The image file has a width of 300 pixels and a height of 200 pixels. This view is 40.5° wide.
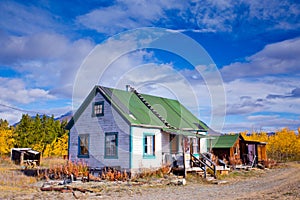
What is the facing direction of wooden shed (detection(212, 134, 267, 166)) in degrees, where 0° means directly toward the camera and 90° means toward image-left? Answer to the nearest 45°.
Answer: approximately 315°

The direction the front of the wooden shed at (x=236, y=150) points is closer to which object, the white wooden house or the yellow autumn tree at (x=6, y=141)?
the white wooden house

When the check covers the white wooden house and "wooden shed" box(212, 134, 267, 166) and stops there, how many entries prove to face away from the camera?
0

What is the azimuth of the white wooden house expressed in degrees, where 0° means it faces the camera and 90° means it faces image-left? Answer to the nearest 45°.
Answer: approximately 315°

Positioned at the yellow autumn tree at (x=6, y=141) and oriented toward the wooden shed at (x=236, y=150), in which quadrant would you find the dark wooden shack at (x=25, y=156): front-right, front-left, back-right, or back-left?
front-right

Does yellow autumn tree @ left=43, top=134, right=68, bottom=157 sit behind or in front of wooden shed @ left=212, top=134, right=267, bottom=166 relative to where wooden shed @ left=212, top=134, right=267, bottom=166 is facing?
behind

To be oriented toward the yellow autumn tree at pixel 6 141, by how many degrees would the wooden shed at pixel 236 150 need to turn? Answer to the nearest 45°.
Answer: approximately 135° to its right

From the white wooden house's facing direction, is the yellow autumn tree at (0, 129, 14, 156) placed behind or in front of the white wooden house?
behind

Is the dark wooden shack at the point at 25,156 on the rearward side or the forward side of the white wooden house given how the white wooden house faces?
on the rearward side

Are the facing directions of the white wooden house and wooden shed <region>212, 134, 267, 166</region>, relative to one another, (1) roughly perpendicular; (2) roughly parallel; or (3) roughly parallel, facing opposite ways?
roughly parallel

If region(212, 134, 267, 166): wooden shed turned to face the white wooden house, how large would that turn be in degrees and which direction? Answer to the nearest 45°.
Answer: approximately 90° to its right

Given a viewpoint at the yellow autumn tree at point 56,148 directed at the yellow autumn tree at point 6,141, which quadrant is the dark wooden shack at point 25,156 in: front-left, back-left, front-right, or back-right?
front-left

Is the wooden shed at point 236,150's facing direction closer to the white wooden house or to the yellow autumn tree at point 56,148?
the white wooden house
